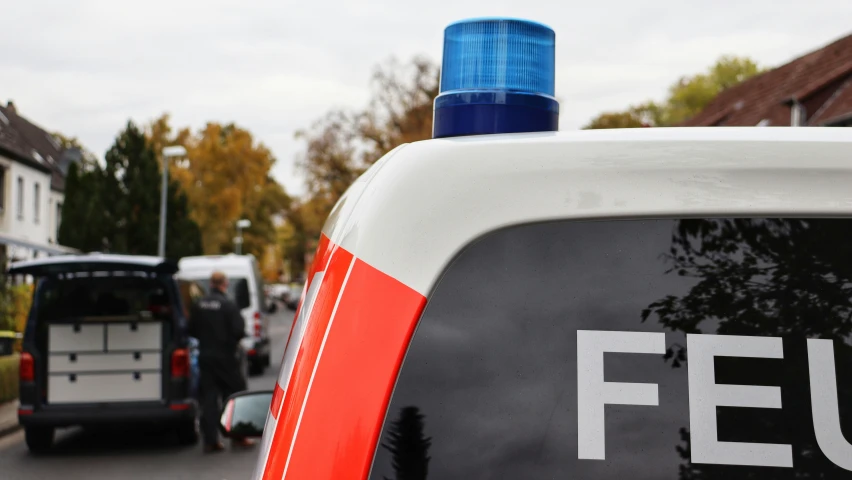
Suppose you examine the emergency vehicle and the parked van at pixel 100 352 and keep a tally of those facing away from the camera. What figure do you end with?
2

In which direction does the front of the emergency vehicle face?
away from the camera

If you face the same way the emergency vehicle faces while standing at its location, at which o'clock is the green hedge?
The green hedge is roughly at 11 o'clock from the emergency vehicle.

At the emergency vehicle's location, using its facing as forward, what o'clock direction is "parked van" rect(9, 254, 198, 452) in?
The parked van is roughly at 11 o'clock from the emergency vehicle.

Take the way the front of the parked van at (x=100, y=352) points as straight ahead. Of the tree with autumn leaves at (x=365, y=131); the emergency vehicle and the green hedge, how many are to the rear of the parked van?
1

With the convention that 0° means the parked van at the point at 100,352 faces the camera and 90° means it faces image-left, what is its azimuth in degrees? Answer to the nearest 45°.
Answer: approximately 180°

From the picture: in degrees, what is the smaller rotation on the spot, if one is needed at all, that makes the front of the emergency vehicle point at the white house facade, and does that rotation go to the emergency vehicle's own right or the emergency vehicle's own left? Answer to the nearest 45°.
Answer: approximately 45° to the emergency vehicle's own left

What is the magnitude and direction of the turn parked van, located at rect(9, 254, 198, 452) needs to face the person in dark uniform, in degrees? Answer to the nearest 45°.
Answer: approximately 135° to its right

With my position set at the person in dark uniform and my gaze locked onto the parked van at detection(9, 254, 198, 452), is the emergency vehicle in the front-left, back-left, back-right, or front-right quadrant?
back-left

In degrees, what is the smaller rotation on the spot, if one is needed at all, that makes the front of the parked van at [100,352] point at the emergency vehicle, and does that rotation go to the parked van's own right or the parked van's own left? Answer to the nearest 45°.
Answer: approximately 180°
